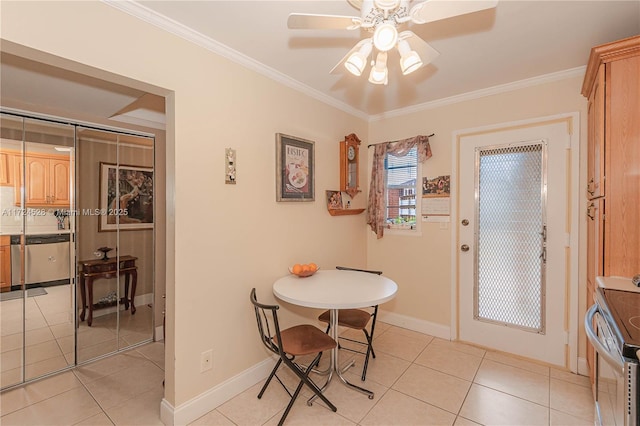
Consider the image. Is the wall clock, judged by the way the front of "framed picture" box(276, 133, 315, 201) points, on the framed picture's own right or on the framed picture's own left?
on the framed picture's own left

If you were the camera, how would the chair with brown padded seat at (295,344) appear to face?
facing away from the viewer and to the right of the viewer

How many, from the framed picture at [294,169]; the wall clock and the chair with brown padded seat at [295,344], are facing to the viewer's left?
0

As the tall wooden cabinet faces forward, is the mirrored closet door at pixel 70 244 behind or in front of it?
in front

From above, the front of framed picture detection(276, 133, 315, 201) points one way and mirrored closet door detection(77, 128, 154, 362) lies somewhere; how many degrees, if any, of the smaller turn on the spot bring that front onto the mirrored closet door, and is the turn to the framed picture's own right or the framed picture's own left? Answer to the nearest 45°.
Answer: approximately 135° to the framed picture's own right

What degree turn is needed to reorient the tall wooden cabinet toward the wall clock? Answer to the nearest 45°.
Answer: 0° — it already faces it

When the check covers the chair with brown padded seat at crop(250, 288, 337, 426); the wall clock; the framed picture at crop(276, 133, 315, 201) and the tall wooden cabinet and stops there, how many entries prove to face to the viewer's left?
1

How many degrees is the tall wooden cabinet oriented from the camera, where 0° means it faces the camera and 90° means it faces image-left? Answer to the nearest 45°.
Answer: approximately 90°

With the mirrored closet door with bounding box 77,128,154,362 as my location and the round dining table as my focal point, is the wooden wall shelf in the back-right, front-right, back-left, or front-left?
front-left

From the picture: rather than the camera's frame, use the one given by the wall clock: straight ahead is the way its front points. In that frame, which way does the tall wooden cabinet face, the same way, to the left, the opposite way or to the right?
the opposite way

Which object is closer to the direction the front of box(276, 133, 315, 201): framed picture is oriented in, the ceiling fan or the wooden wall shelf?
the ceiling fan

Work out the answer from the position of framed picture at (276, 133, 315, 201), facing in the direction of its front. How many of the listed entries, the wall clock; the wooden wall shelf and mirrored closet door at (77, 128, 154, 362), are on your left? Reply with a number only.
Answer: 2

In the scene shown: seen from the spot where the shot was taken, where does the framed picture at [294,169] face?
facing the viewer and to the right of the viewer
